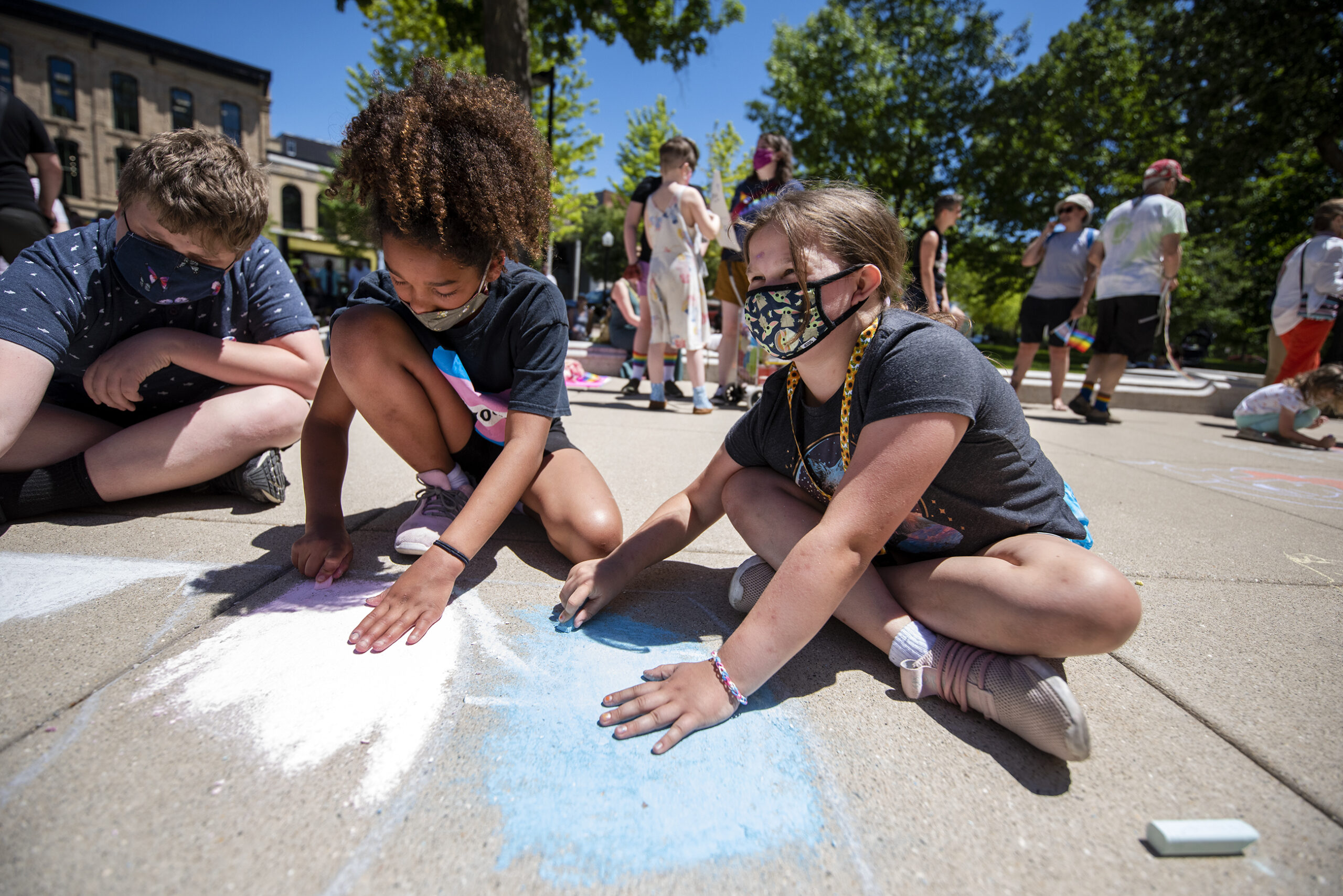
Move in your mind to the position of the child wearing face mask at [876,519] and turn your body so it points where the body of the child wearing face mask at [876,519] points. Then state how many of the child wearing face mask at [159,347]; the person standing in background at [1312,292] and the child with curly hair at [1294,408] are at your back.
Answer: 2

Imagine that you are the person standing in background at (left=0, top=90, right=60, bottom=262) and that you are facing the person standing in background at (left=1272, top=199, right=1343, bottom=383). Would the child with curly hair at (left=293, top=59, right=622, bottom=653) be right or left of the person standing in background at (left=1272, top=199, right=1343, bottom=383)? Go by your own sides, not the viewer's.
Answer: right

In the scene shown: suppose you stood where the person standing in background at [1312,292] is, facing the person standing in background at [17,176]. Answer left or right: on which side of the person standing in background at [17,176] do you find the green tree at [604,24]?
right
